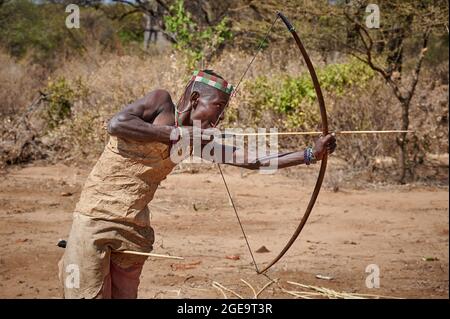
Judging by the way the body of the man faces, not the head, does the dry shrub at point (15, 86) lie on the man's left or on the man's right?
on the man's left

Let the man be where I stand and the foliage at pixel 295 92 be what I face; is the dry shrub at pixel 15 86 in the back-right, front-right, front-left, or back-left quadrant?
front-left

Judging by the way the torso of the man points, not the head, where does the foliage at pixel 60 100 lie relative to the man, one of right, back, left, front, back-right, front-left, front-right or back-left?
left

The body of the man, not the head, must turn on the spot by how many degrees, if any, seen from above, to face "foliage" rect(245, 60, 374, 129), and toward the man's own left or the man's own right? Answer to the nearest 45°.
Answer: approximately 90° to the man's own left

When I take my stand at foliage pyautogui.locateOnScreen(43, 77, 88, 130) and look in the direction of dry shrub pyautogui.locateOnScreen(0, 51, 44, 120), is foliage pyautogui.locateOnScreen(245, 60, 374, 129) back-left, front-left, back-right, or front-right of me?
back-right

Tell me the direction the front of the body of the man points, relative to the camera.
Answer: to the viewer's right

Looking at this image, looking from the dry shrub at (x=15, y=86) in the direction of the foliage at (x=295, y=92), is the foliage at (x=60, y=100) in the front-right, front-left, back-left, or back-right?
front-right
